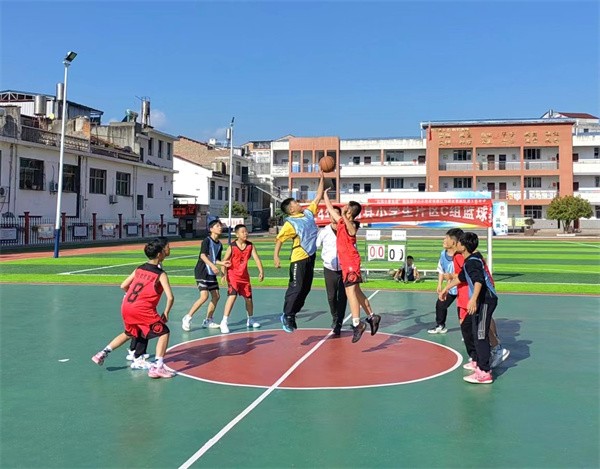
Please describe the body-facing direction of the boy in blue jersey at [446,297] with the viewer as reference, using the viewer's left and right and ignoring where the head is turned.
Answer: facing to the left of the viewer

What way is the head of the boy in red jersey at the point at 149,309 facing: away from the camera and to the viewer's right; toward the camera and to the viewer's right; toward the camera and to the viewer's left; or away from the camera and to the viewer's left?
away from the camera and to the viewer's right

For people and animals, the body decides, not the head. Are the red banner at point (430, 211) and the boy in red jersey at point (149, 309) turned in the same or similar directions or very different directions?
very different directions

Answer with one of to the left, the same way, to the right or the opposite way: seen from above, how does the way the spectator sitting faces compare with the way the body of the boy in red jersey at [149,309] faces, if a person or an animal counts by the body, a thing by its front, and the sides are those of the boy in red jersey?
the opposite way

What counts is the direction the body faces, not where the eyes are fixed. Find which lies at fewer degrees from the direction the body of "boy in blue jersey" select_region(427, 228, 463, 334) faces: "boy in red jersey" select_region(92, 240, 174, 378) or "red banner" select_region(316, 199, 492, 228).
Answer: the boy in red jersey

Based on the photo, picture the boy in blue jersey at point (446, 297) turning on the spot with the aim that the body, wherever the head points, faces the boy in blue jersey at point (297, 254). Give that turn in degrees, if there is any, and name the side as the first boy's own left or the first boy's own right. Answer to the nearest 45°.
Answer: approximately 45° to the first boy's own left

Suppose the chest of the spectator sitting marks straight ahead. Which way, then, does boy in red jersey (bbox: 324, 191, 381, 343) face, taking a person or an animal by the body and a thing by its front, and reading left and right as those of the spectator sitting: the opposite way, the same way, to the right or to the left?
to the right

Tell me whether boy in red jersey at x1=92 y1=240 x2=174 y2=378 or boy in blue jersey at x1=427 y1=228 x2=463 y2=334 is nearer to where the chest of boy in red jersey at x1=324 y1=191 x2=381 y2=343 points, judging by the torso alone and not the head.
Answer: the boy in red jersey

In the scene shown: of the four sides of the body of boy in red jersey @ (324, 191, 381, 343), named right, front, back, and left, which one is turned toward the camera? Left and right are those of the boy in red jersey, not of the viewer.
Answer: left

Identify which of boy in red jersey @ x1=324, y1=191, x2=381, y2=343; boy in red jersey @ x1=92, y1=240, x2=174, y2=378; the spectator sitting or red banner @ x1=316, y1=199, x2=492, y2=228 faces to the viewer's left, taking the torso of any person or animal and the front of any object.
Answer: boy in red jersey @ x1=324, y1=191, x2=381, y2=343

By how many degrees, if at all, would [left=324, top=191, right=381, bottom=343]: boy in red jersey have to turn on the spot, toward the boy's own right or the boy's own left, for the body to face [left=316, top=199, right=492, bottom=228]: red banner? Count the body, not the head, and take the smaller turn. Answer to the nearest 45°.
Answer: approximately 90° to the boy's own right

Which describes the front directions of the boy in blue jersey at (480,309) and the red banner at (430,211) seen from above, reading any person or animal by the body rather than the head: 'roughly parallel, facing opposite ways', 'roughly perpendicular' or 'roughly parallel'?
roughly perpendicular

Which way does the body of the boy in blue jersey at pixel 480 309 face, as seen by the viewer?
to the viewer's left

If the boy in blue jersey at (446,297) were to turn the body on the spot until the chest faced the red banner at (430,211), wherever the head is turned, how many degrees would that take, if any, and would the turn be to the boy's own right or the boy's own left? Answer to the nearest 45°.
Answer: approximately 90° to the boy's own right

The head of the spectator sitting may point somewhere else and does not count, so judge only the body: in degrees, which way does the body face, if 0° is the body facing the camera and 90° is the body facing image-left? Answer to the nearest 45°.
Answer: approximately 0°
